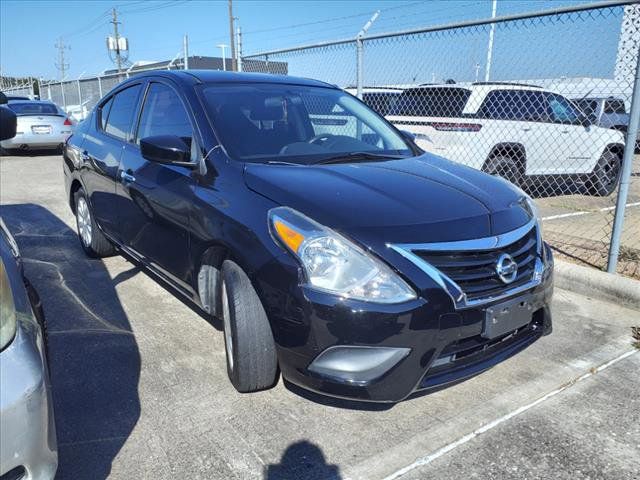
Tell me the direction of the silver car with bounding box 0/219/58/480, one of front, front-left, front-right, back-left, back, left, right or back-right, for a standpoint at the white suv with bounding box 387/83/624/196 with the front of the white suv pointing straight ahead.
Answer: back-right

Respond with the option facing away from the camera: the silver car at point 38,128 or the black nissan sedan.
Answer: the silver car

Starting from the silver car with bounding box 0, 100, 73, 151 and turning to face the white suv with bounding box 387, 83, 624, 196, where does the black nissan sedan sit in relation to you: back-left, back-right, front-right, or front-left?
front-right

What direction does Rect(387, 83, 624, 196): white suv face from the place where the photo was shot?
facing away from the viewer and to the right of the viewer

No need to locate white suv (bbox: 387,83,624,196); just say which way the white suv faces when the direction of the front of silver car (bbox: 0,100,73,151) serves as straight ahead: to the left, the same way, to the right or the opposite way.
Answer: to the right

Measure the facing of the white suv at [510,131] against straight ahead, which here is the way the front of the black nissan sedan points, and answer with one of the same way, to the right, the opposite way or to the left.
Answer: to the left

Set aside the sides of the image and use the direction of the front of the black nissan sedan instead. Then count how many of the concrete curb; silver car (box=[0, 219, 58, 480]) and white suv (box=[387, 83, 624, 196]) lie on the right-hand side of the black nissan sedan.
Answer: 1

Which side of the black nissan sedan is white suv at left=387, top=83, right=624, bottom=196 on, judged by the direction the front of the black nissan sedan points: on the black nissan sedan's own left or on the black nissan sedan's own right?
on the black nissan sedan's own left

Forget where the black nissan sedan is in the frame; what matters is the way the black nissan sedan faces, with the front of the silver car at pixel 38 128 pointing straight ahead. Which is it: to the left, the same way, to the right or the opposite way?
the opposite way

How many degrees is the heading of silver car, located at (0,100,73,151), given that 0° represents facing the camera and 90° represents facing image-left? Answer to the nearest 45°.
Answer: approximately 180°

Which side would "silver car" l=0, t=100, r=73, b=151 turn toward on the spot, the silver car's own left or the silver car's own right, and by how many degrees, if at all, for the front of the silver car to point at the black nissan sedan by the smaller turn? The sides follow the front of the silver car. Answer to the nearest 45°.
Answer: approximately 180°

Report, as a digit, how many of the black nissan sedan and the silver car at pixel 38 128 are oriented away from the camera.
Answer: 1

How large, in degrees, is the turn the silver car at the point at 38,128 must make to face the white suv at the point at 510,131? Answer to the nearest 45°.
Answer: approximately 135° to its right

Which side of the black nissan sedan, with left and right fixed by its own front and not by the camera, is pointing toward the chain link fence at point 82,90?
back

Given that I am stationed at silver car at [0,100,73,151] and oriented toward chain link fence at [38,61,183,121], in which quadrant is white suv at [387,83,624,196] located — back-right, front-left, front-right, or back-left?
back-right

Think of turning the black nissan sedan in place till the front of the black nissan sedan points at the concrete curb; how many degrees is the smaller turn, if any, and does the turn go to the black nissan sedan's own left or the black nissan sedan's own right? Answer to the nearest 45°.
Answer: approximately 90° to the black nissan sedan's own left

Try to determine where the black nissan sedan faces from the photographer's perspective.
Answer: facing the viewer and to the right of the viewer

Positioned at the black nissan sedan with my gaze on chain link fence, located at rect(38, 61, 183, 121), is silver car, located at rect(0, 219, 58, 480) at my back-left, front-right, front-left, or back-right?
back-left

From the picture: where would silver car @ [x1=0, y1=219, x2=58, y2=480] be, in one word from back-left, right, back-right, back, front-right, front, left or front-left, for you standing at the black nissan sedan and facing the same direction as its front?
right

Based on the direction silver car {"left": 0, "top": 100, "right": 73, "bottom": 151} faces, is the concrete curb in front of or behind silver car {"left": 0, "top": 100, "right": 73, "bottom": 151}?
behind
